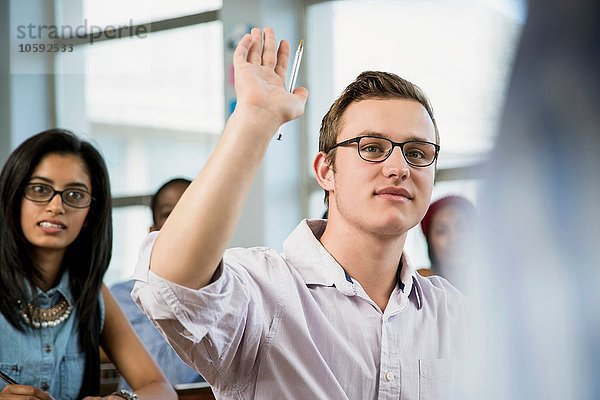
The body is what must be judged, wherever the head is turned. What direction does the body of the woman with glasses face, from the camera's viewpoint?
toward the camera

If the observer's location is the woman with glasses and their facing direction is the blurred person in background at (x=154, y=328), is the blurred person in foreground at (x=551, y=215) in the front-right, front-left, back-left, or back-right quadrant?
back-right

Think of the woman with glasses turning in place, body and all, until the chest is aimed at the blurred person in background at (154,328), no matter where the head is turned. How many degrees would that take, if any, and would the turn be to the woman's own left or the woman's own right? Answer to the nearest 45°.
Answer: approximately 180°

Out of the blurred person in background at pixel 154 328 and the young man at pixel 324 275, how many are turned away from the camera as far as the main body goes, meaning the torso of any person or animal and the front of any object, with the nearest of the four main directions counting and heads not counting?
0

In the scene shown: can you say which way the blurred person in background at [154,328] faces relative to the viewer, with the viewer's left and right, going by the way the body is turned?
facing the viewer and to the right of the viewer

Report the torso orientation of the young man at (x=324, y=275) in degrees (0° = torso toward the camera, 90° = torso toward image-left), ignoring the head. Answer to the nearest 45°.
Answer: approximately 315°

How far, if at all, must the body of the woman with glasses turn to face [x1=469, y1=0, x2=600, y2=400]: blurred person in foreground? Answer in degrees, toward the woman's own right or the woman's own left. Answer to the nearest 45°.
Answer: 0° — they already face them

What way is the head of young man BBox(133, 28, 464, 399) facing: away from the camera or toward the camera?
toward the camera
